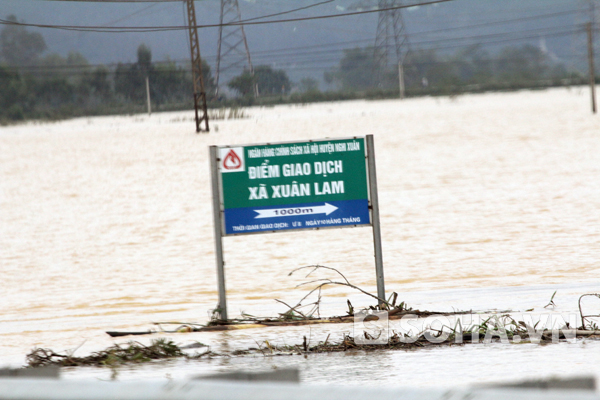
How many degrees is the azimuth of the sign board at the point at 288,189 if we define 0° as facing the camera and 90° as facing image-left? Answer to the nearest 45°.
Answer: approximately 0°
